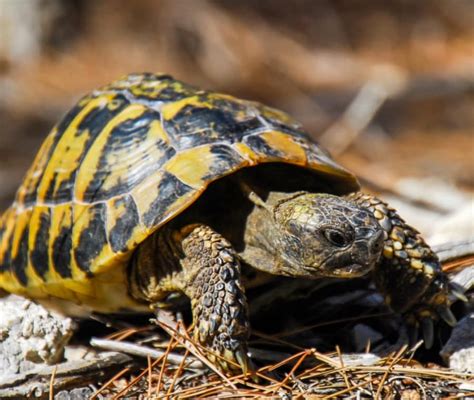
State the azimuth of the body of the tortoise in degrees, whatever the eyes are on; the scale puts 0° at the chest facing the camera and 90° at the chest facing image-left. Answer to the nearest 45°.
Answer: approximately 315°

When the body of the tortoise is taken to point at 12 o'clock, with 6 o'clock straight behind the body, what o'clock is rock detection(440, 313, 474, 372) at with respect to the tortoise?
The rock is roughly at 11 o'clock from the tortoise.
